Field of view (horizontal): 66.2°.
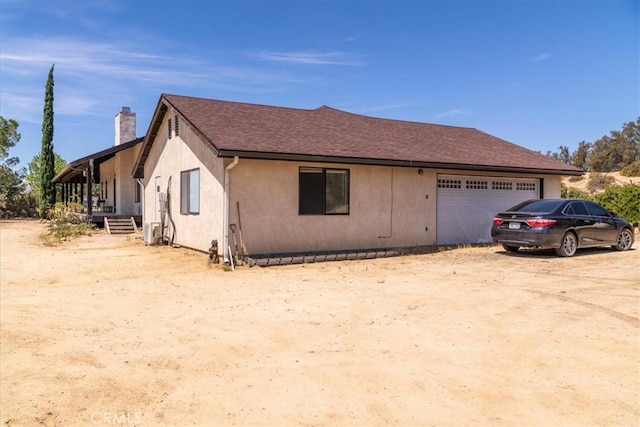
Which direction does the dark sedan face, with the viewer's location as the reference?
facing away from the viewer and to the right of the viewer

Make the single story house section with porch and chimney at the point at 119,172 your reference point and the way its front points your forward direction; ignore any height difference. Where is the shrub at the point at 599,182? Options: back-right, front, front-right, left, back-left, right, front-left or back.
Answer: back

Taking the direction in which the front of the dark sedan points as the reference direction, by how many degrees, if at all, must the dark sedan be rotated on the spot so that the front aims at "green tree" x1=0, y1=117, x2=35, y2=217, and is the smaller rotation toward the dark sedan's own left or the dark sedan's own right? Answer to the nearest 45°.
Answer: approximately 135° to the dark sedan's own left

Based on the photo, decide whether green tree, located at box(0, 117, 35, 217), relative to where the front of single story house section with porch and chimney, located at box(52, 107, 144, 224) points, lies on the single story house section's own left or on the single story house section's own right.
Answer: on the single story house section's own right

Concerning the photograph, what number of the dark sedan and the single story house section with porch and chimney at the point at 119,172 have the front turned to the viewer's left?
1

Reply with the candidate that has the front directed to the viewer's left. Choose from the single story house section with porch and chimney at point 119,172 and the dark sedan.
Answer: the single story house section with porch and chimney

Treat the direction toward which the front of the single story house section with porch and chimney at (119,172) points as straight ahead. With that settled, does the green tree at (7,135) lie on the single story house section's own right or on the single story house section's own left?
on the single story house section's own right

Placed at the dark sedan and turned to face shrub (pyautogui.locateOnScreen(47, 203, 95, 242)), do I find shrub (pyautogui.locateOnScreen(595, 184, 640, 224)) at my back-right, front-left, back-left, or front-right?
back-right

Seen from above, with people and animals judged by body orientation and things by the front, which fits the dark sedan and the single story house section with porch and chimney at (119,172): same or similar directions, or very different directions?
very different directions

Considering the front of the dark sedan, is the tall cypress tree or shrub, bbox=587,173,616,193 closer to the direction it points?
the shrub

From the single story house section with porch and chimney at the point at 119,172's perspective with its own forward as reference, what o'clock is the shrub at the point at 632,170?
The shrub is roughly at 6 o'clock from the single story house section with porch and chimney.

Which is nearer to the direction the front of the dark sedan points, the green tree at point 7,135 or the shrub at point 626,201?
the shrub

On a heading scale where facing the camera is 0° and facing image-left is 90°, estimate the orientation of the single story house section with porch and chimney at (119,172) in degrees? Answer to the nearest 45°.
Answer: approximately 90°
